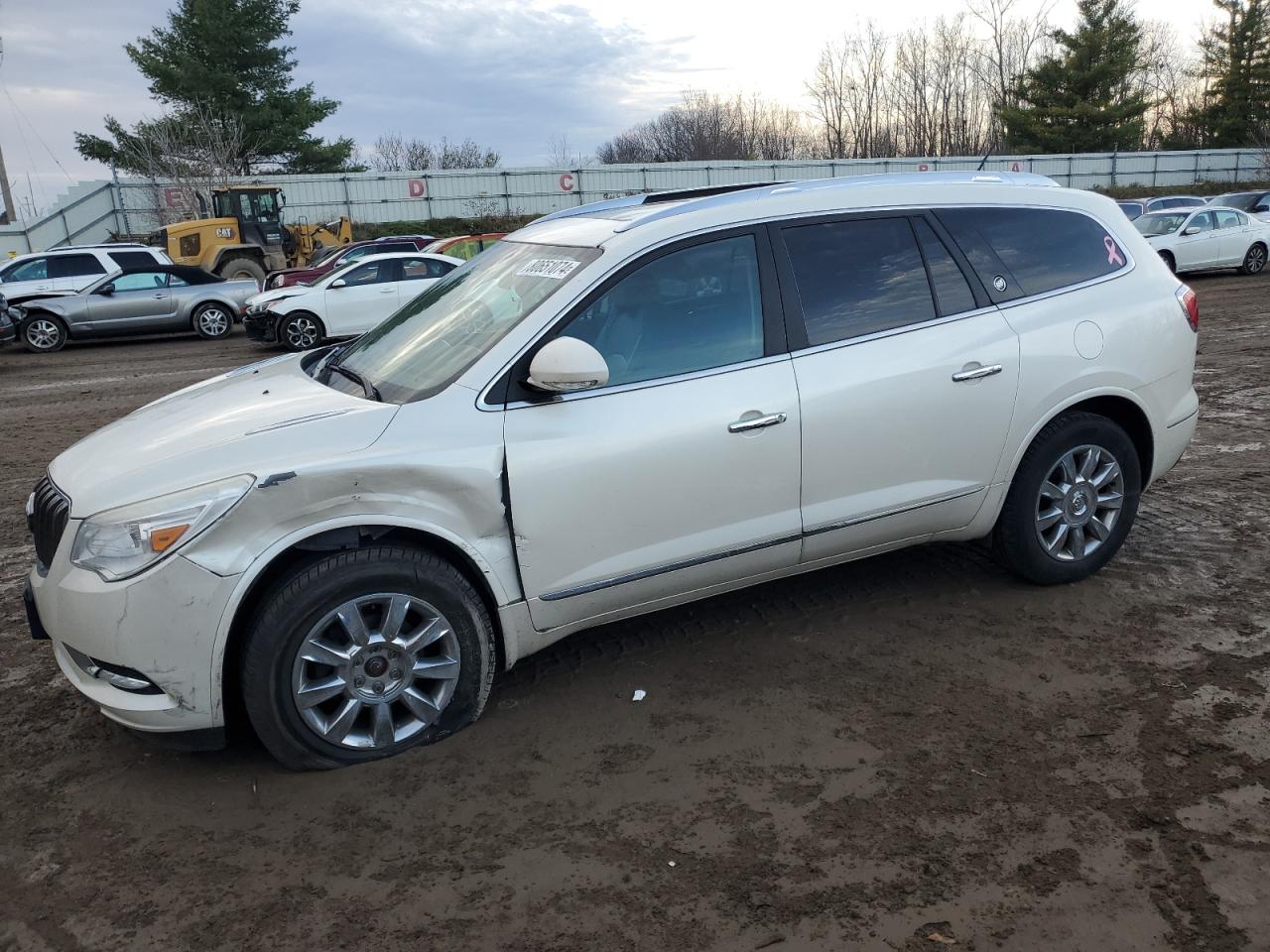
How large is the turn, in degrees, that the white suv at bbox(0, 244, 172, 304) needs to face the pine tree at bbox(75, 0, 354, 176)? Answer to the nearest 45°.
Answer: approximately 90° to its right

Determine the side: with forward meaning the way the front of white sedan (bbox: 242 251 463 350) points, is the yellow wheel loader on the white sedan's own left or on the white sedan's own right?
on the white sedan's own right

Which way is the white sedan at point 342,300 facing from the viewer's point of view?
to the viewer's left

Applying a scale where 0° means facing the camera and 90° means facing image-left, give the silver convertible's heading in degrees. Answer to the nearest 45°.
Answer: approximately 90°

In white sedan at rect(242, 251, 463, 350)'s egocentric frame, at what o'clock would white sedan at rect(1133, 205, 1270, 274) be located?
white sedan at rect(1133, 205, 1270, 274) is roughly at 6 o'clock from white sedan at rect(242, 251, 463, 350).

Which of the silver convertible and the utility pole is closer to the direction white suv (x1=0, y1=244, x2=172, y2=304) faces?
the utility pole

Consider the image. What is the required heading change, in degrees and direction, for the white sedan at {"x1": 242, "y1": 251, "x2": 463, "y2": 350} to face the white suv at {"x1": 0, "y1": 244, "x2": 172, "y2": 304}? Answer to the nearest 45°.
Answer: approximately 45° to its right

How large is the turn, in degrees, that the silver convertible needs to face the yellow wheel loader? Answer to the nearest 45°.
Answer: approximately 90° to its right

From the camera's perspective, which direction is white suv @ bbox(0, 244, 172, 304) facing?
to the viewer's left
